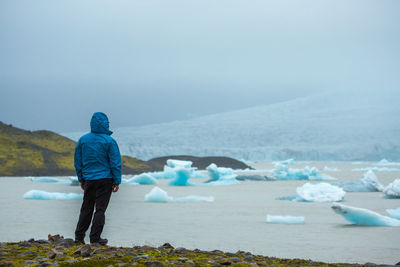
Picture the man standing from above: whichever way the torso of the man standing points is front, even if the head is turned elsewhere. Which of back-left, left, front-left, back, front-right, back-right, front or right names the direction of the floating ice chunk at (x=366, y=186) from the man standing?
front

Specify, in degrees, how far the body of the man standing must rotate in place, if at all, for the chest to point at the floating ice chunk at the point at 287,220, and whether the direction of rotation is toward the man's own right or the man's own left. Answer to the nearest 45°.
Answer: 0° — they already face it

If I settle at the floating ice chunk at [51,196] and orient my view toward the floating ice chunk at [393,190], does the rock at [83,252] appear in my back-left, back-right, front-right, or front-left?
front-right

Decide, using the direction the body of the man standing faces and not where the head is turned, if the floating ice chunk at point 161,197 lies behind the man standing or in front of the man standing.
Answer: in front

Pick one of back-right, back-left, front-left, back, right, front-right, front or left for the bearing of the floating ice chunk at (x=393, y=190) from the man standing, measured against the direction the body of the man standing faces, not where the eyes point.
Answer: front

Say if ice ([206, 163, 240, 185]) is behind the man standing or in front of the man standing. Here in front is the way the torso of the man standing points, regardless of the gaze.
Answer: in front

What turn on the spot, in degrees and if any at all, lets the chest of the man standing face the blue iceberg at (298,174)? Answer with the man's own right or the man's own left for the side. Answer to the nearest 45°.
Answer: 0° — they already face it

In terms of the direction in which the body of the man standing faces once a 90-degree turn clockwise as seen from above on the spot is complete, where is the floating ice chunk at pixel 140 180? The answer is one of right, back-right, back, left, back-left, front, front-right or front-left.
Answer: back-left

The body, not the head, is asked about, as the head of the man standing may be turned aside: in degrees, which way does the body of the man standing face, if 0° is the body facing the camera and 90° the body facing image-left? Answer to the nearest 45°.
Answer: approximately 225°

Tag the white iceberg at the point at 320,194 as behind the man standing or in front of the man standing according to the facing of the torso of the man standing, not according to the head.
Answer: in front
